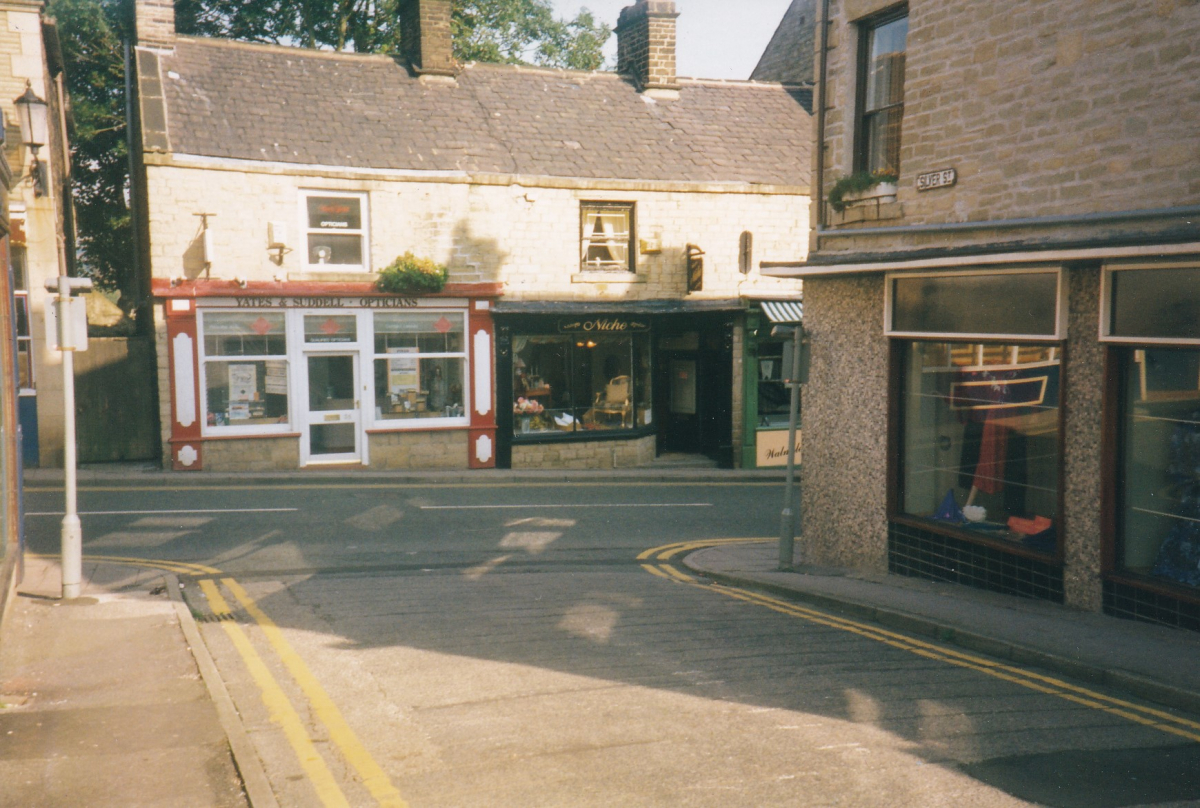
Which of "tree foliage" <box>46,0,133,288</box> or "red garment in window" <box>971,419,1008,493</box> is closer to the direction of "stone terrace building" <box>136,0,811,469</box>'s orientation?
the red garment in window

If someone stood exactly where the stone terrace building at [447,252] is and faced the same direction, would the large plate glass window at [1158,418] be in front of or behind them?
in front

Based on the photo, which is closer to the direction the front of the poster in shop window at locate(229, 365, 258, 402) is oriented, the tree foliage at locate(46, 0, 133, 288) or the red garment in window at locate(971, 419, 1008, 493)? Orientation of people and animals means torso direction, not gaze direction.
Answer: the red garment in window

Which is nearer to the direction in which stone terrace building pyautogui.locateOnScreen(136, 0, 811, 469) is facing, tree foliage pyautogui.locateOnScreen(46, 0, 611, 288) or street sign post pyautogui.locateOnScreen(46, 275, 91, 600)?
the street sign post

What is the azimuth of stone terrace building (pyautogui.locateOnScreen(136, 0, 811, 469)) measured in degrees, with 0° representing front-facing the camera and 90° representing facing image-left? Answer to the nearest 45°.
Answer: approximately 0°

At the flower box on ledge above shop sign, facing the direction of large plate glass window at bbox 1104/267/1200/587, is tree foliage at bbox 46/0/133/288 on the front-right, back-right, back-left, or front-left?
back-right

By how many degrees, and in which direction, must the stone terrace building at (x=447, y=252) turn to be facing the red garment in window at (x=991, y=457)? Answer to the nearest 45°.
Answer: approximately 45° to its left

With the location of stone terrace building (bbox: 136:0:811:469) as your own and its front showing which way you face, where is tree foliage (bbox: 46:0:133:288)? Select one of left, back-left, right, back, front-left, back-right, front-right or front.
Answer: back-right

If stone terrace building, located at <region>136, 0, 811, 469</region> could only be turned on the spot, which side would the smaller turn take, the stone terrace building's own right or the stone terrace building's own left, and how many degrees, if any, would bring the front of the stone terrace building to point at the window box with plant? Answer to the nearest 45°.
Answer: approximately 45° to the stone terrace building's own left

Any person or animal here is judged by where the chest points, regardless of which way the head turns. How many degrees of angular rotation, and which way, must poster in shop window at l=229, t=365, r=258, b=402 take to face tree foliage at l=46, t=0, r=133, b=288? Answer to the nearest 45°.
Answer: approximately 180°
